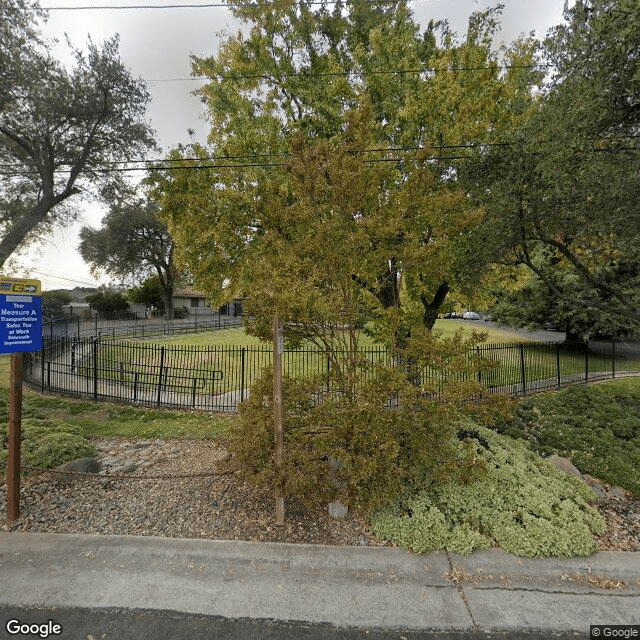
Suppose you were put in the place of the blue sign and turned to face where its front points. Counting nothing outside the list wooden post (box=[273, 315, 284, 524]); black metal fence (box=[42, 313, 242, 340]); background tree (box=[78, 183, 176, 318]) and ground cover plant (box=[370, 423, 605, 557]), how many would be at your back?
2

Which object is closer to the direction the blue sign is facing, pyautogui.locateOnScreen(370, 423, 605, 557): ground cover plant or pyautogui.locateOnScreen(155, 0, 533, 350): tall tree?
the ground cover plant

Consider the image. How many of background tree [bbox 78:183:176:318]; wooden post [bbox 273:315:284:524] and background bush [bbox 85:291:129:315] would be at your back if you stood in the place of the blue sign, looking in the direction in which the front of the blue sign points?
2

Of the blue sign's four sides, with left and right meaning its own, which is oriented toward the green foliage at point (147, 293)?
back

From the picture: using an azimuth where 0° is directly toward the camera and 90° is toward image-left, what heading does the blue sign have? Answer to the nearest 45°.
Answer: approximately 0°

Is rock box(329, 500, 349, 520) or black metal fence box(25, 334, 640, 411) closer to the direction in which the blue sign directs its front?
the rock

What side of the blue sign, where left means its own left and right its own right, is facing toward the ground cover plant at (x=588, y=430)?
left

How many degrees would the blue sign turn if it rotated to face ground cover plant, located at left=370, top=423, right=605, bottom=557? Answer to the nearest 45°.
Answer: approximately 45° to its left

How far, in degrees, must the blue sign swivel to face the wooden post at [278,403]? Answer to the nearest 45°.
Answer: approximately 45° to its left

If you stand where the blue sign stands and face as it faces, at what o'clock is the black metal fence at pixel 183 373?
The black metal fence is roughly at 7 o'clock from the blue sign.
